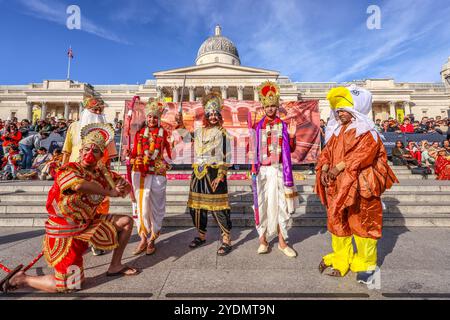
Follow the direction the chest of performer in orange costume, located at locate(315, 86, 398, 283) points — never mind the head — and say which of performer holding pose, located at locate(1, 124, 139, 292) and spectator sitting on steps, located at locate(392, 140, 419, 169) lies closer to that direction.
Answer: the performer holding pose

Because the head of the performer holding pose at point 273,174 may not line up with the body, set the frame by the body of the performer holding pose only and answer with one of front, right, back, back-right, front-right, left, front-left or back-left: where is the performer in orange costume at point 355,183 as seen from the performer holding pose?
front-left

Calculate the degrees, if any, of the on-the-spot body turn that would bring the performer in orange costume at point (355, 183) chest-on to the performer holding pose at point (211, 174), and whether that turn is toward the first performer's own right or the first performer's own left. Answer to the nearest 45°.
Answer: approximately 45° to the first performer's own right

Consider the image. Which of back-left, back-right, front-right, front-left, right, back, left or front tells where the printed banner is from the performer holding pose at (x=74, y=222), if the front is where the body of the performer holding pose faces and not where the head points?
left

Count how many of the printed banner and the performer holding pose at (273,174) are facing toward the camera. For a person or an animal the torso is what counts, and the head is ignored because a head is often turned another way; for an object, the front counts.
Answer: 2

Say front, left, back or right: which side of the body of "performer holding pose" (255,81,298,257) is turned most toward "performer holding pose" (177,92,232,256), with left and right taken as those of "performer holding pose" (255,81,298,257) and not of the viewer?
right

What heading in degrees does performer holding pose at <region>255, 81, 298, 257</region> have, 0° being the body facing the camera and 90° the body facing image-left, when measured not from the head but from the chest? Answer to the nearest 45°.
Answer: approximately 0°

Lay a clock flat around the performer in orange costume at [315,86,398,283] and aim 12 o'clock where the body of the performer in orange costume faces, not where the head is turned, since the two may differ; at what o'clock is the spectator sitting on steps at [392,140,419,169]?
The spectator sitting on steps is roughly at 5 o'clock from the performer in orange costume.
